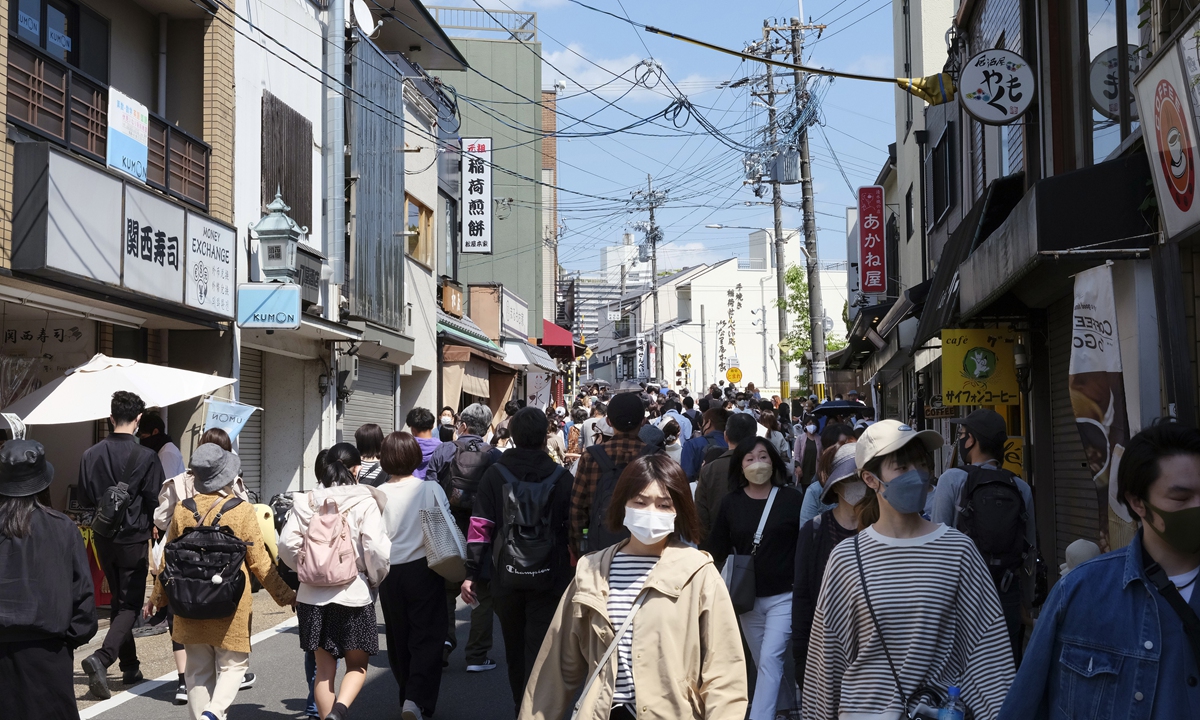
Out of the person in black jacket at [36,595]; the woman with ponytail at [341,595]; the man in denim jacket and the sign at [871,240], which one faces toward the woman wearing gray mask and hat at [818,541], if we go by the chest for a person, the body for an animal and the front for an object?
the sign

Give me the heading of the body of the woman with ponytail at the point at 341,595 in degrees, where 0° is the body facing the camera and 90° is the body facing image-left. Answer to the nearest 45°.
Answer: approximately 180°

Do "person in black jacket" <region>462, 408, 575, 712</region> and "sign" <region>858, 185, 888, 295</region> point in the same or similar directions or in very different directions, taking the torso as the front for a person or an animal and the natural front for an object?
very different directions

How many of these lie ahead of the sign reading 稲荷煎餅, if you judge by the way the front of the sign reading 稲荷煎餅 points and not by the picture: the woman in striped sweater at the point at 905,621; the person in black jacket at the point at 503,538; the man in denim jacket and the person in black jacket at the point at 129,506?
4

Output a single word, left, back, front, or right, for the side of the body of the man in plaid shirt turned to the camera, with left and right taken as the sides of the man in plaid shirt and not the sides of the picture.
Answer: back

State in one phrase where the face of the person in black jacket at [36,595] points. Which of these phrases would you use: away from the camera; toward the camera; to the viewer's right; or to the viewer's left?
away from the camera

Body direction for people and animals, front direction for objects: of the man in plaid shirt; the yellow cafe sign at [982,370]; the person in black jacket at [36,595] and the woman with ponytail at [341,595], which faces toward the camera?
the yellow cafe sign

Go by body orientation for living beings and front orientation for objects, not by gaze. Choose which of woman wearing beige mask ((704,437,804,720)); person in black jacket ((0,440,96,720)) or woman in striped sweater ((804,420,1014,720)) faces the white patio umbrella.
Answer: the person in black jacket

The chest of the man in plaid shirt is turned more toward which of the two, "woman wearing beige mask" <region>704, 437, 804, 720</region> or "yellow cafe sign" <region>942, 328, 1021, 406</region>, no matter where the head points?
the yellow cafe sign

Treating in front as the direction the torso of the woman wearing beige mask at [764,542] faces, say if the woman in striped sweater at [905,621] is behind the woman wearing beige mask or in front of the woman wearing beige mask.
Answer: in front

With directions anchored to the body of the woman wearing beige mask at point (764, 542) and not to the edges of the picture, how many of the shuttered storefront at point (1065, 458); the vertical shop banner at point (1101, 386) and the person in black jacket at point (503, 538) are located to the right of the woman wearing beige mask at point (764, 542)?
1

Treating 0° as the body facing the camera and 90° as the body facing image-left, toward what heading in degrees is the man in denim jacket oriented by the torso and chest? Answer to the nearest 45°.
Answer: approximately 315°
